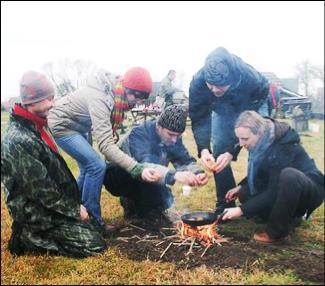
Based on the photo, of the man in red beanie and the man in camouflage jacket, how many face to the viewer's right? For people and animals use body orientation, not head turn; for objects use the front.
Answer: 2

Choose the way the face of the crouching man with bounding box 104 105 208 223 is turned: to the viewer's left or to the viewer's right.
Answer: to the viewer's right

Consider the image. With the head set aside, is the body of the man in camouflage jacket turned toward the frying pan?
yes

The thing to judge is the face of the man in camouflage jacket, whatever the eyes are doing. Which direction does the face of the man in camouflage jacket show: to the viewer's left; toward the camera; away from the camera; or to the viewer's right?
to the viewer's right

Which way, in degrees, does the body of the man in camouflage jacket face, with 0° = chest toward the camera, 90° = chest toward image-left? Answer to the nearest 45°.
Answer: approximately 270°

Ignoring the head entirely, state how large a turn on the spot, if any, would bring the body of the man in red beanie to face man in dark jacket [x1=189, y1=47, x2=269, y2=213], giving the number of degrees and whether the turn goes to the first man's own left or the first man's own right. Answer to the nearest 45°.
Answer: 0° — they already face them

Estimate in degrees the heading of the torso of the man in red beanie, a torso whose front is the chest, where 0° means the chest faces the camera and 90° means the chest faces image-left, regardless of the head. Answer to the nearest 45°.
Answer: approximately 270°
